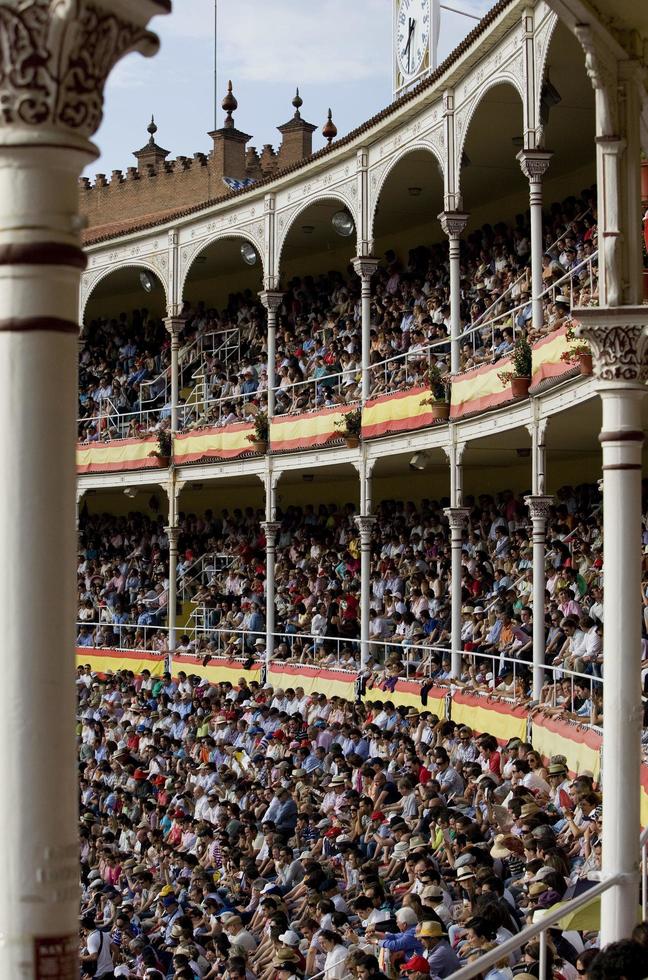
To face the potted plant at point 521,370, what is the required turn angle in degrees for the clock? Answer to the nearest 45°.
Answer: approximately 45° to its left

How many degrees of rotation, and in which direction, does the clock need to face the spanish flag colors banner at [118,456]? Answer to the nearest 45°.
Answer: approximately 90° to its right

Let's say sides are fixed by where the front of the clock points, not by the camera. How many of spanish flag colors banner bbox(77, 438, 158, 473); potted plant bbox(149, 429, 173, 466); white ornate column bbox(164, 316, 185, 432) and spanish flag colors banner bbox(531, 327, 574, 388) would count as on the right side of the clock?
3

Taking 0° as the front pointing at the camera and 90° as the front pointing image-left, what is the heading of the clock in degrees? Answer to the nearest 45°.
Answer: approximately 45°

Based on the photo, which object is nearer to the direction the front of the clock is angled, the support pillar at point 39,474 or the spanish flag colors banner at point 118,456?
the support pillar

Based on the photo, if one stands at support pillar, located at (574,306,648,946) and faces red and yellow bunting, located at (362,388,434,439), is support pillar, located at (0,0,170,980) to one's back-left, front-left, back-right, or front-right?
back-left

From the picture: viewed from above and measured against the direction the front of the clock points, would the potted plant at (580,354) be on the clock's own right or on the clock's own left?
on the clock's own left

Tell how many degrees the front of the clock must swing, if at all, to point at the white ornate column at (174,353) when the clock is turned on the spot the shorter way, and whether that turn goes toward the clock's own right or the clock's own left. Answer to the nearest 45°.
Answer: approximately 90° to the clock's own right
